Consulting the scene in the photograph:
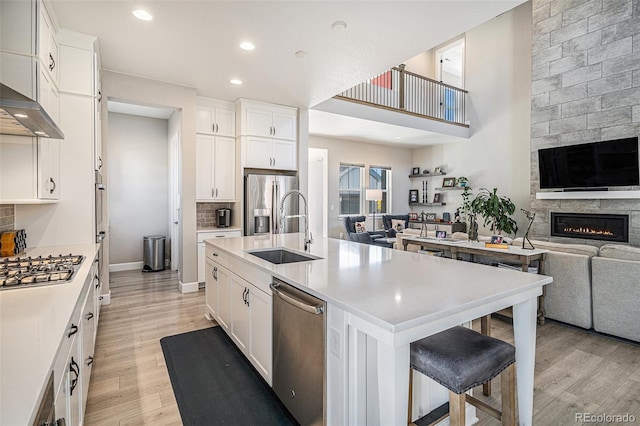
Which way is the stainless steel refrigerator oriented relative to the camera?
toward the camera

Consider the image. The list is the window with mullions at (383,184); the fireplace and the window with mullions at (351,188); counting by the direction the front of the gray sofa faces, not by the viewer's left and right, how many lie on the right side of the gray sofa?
0

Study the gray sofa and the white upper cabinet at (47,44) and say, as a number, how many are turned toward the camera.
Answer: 0

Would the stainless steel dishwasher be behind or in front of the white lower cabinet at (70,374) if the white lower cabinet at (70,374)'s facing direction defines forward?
in front

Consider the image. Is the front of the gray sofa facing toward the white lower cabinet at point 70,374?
no

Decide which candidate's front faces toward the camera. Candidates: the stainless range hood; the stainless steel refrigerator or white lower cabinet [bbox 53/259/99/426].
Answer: the stainless steel refrigerator

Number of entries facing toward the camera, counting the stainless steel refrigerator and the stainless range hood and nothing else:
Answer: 1

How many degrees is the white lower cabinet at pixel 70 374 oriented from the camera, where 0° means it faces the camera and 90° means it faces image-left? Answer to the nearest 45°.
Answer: approximately 270°

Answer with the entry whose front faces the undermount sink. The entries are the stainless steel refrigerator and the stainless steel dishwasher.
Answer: the stainless steel refrigerator

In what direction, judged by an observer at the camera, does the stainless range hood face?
facing to the right of the viewer

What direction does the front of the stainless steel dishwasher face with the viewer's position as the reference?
facing the viewer and to the left of the viewer

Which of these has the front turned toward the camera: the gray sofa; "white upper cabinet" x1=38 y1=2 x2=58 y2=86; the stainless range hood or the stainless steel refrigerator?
the stainless steel refrigerator

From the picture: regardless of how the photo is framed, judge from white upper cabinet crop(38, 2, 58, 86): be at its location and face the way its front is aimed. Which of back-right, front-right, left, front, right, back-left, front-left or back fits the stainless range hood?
right

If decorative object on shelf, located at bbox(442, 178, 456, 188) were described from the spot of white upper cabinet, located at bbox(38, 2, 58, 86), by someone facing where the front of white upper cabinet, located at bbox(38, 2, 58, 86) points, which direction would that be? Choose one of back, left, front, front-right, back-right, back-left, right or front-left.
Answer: front

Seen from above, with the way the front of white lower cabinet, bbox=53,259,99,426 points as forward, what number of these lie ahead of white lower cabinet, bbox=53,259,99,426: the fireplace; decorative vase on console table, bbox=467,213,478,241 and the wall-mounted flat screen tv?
3

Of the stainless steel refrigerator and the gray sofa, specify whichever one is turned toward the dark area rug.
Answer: the stainless steel refrigerator

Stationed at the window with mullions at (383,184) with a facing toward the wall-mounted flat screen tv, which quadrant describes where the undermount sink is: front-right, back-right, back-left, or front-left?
front-right

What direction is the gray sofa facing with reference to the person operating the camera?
facing away from the viewer and to the right of the viewer

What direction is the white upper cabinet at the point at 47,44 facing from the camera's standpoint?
to the viewer's right

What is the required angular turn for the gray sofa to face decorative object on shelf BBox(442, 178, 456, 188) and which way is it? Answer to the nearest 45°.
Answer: approximately 90° to its left
